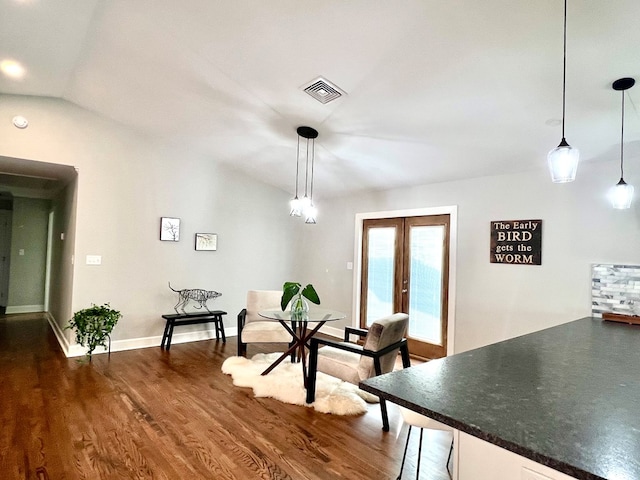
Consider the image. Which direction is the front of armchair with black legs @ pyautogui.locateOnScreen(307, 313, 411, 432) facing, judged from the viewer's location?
facing away from the viewer and to the left of the viewer

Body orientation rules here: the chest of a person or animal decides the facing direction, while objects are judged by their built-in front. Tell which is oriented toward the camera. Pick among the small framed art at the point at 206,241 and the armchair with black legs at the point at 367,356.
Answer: the small framed art

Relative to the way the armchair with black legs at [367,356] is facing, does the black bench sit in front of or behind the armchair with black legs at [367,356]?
in front

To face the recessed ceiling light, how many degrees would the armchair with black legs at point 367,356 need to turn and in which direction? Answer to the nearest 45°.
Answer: approximately 45° to its left

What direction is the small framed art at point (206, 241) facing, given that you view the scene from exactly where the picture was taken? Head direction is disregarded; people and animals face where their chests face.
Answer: facing the viewer

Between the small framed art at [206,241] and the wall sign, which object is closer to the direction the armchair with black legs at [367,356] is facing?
the small framed art

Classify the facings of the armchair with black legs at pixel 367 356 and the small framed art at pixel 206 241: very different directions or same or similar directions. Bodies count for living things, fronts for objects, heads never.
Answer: very different directions

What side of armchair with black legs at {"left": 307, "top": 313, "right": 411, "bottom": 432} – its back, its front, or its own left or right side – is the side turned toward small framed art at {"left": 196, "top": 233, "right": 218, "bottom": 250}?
front

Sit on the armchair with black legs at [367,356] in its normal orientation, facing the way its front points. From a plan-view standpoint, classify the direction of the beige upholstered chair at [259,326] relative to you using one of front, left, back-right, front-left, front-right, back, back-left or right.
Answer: front

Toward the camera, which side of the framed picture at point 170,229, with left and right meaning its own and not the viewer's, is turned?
front

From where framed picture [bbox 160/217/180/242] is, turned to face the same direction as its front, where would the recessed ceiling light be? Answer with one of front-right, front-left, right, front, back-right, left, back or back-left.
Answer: front-right

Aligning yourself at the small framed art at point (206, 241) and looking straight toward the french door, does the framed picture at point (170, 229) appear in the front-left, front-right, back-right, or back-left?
back-right

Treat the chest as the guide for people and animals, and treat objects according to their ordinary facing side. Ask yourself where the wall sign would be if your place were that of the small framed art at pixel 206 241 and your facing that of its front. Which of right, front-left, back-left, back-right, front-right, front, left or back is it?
front-left

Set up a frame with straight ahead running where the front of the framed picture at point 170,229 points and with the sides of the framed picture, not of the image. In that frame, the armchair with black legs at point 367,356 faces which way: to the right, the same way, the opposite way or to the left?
the opposite way

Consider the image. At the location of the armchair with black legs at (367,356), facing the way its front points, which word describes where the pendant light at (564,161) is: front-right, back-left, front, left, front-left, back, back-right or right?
back

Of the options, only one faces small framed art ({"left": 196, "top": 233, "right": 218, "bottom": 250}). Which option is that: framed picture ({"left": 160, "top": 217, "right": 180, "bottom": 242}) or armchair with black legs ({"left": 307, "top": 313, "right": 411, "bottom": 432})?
the armchair with black legs

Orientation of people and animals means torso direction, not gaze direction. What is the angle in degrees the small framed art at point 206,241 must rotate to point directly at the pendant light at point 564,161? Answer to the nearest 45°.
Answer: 0° — it already faces it

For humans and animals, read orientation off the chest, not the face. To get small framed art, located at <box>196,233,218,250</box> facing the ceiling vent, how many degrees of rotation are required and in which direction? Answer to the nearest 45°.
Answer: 0° — it already faces it

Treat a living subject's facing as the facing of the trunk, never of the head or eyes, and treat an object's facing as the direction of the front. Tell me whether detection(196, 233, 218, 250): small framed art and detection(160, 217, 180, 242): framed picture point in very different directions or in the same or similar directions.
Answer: same or similar directions

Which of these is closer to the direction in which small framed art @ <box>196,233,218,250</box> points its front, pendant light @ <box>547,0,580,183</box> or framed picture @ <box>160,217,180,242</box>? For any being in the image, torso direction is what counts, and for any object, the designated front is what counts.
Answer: the pendant light
